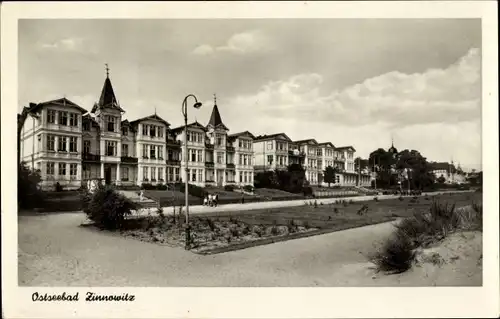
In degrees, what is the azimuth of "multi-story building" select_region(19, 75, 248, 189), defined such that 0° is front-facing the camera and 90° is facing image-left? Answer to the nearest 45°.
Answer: approximately 315°
